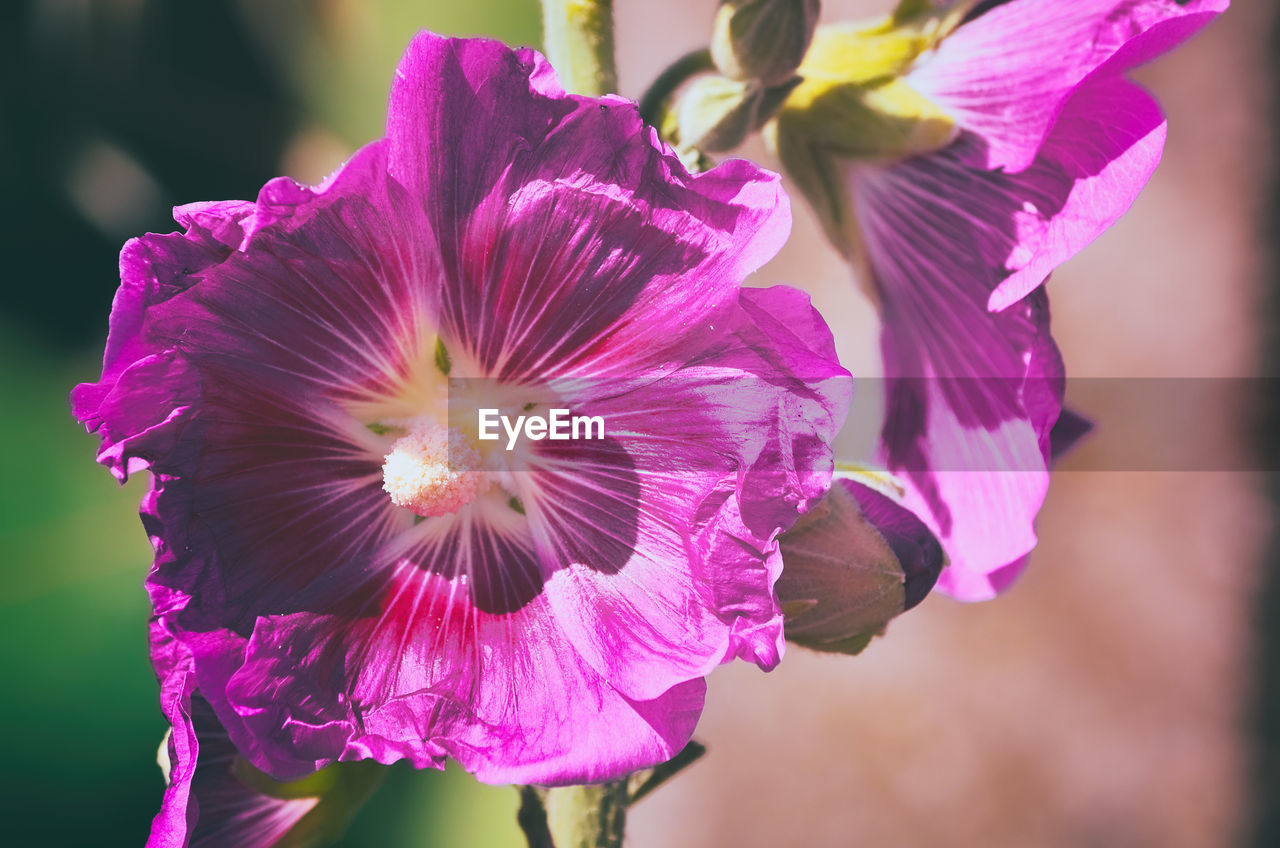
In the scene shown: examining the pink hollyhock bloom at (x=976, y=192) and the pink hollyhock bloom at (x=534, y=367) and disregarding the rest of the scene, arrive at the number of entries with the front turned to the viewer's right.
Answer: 1

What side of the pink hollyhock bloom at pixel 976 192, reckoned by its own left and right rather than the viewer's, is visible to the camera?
right

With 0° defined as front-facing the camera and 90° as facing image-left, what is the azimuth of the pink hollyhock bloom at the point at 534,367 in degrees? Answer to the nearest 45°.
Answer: approximately 0°
